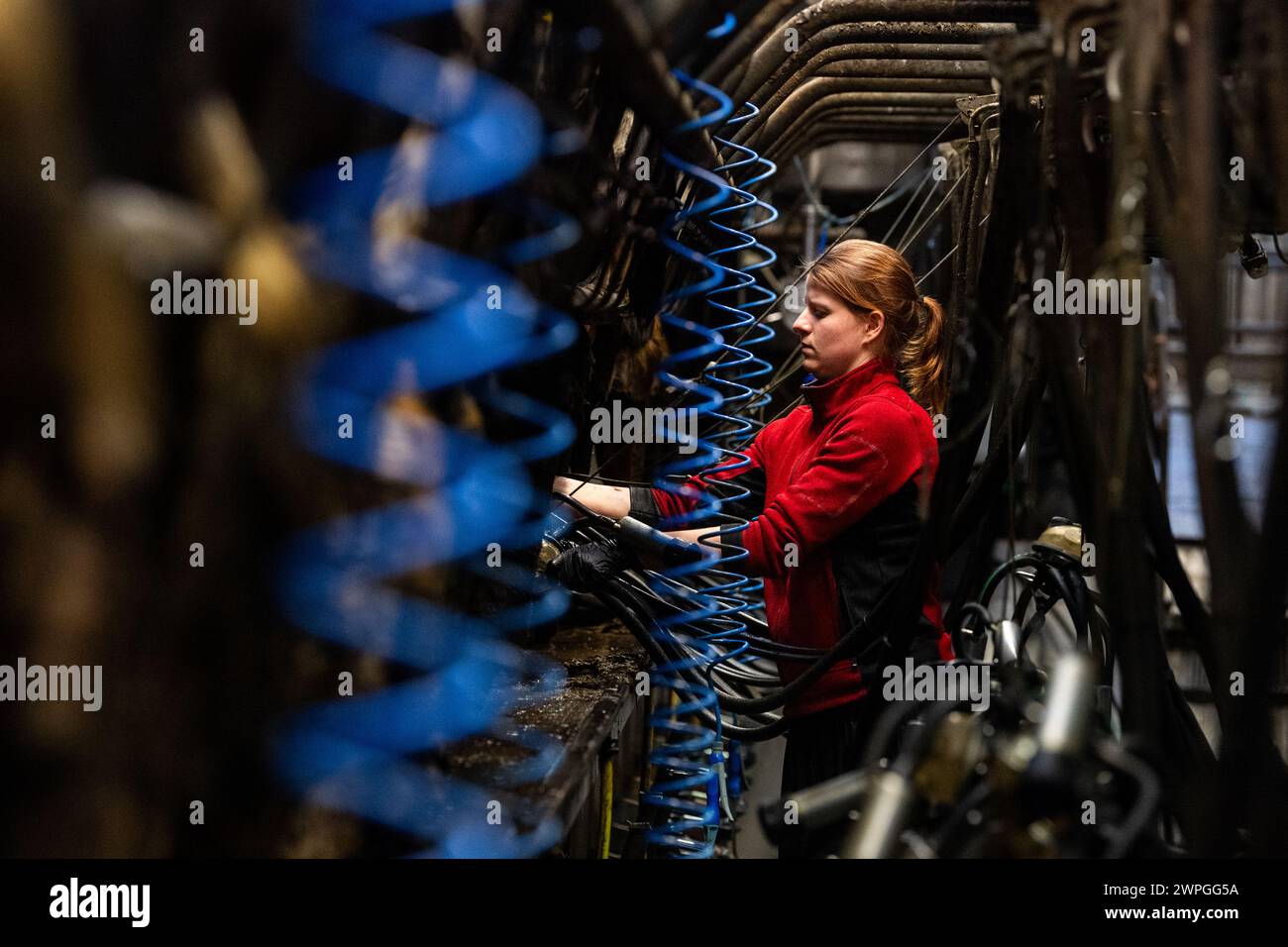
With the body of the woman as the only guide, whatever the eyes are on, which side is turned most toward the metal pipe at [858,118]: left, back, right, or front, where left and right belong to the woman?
right

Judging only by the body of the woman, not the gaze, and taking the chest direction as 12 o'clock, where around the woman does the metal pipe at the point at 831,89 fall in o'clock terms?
The metal pipe is roughly at 3 o'clock from the woman.

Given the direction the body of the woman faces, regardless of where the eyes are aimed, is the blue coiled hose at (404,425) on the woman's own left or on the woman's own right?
on the woman's own left

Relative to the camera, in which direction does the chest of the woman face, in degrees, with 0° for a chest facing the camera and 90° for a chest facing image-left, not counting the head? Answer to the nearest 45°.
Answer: approximately 90°
